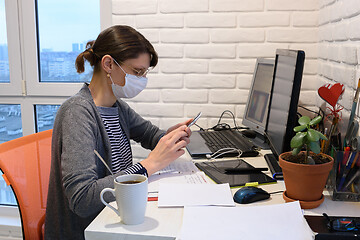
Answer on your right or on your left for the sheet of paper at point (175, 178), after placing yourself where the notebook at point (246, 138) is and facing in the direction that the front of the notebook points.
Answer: on your left

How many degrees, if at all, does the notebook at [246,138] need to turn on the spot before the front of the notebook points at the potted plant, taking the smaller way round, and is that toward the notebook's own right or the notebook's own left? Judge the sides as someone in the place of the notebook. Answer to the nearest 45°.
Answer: approximately 90° to the notebook's own left

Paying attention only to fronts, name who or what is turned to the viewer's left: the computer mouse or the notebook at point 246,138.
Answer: the notebook

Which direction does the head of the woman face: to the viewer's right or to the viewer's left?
to the viewer's right

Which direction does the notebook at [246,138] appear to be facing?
to the viewer's left

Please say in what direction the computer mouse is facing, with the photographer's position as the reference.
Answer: facing to the right of the viewer

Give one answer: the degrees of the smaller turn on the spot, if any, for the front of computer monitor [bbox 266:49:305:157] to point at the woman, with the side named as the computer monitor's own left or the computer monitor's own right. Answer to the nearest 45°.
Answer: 0° — it already faces them

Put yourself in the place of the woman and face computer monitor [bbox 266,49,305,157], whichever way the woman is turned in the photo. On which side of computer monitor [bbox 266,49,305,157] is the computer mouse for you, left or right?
right

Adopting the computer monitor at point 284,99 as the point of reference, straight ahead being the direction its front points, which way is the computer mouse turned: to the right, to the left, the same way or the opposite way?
the opposite way

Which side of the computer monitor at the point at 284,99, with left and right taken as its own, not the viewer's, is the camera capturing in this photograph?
left

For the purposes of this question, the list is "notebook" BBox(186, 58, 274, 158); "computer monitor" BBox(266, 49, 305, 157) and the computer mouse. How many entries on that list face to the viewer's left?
2

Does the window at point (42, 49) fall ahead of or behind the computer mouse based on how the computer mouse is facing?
behind

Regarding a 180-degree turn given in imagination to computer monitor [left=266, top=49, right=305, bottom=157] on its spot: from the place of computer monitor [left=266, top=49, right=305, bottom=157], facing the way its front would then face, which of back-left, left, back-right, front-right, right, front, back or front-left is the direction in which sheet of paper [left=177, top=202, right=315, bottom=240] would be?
right
